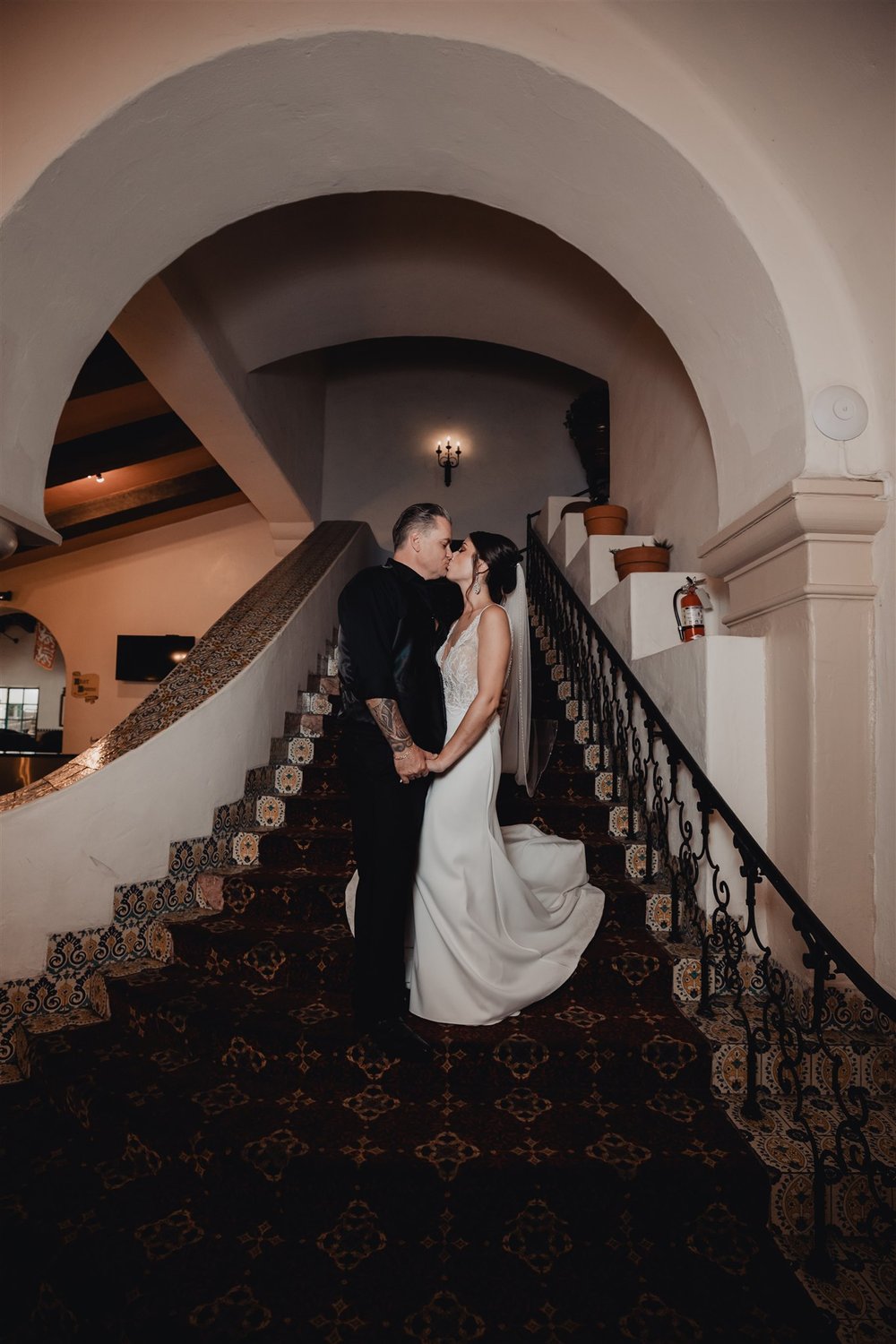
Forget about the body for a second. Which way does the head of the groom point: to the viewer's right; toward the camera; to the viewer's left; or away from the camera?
to the viewer's right

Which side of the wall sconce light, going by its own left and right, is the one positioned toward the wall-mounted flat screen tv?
right

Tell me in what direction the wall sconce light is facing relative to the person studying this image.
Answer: facing the viewer

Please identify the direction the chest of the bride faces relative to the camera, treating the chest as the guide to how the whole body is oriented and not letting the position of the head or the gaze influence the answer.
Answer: to the viewer's left

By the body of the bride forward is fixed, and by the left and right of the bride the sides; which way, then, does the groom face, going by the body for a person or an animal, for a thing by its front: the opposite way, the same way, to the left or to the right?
the opposite way

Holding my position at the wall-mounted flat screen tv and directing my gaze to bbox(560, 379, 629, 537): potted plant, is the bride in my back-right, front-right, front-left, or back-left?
front-right

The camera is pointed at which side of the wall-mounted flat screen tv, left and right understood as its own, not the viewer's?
front

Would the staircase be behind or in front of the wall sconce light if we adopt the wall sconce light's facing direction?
in front

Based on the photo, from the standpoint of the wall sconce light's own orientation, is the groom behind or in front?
in front

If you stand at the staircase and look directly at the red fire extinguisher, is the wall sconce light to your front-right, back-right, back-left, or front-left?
front-left

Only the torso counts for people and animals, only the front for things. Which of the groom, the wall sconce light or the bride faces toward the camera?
the wall sconce light

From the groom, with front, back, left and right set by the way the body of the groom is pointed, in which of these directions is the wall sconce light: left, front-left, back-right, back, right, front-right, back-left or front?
left

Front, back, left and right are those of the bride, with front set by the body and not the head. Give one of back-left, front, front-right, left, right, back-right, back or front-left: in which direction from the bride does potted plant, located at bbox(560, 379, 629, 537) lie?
right

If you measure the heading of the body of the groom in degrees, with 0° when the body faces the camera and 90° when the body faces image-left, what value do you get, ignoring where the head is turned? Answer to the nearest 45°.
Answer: approximately 270°

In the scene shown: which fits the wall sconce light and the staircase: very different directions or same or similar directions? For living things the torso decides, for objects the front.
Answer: same or similar directions
